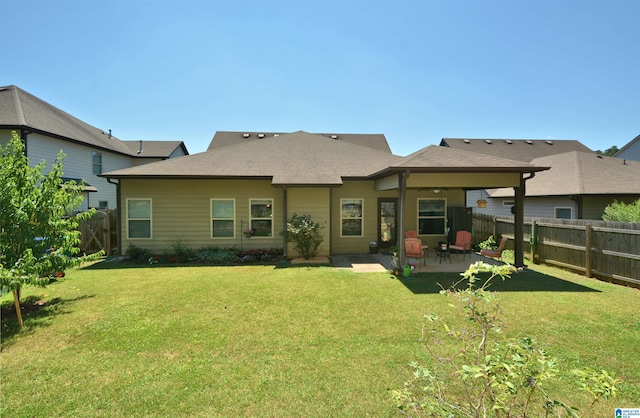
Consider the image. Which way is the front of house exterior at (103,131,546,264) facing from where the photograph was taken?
facing away from the viewer

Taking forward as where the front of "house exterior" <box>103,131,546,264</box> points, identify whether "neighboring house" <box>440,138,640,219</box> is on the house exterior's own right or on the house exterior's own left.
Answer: on the house exterior's own right

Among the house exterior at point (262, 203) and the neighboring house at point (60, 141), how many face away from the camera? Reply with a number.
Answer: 2

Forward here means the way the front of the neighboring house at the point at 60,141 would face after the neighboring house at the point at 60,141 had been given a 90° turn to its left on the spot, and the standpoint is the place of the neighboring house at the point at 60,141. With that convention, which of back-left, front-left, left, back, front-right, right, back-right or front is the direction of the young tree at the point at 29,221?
left

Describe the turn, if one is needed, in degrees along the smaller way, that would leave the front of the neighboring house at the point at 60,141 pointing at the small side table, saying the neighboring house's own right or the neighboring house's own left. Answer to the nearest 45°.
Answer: approximately 135° to the neighboring house's own right

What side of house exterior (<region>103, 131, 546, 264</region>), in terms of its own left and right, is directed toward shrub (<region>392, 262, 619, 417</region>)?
back

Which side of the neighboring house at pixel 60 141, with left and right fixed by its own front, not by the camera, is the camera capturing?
back

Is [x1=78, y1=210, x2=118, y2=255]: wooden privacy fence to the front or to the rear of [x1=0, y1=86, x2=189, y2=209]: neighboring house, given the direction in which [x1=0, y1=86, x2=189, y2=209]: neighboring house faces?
to the rear

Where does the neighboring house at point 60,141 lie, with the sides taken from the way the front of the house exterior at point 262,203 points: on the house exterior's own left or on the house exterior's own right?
on the house exterior's own left
